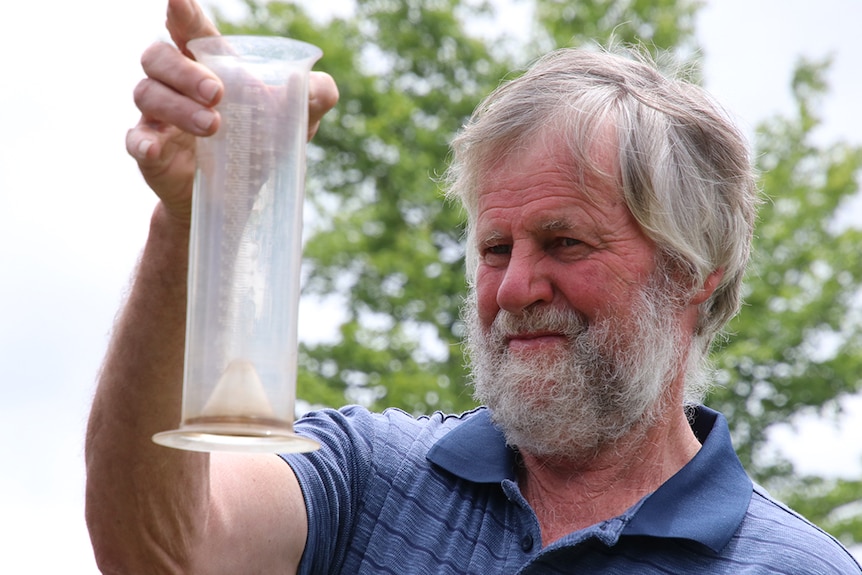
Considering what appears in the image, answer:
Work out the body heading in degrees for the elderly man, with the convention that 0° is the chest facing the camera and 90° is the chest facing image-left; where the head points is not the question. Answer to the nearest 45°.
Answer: approximately 45°

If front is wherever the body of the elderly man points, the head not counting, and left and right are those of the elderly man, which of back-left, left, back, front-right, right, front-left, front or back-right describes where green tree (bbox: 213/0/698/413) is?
back-right

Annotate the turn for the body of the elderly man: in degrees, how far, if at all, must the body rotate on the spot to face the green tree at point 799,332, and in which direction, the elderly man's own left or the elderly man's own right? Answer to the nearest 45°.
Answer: approximately 135° to the elderly man's own right
